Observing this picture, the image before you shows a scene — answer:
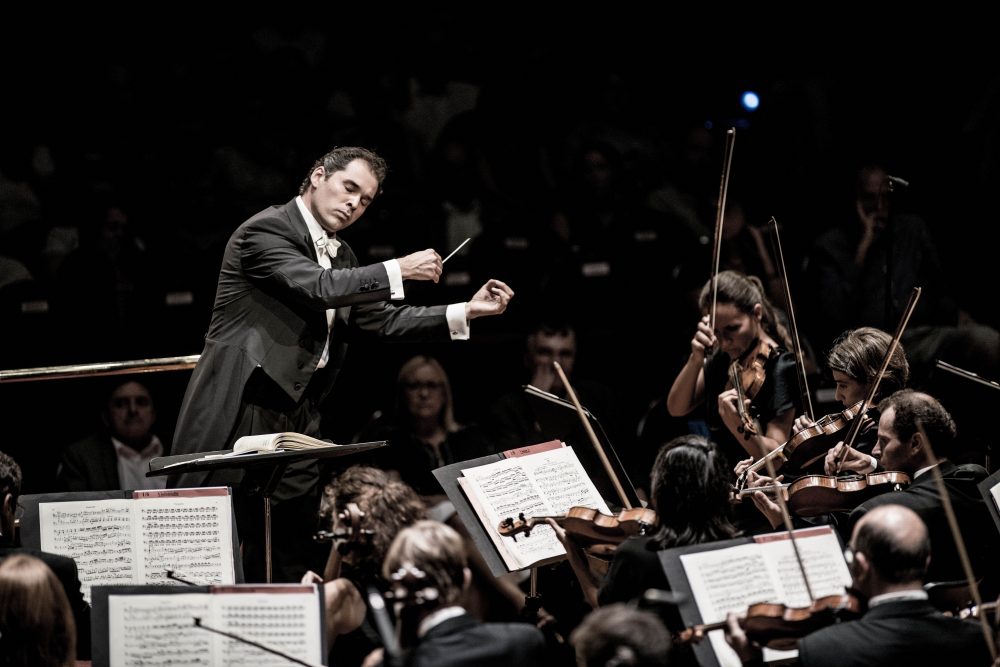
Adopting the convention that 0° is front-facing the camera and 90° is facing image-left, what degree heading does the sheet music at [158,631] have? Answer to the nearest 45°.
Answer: approximately 0°

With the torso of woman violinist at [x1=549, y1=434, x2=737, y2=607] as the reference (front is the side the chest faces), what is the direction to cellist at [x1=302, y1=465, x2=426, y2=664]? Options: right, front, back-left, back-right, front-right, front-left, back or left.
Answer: front-left

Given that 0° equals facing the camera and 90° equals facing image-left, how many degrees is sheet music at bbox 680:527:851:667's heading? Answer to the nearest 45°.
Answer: approximately 0°

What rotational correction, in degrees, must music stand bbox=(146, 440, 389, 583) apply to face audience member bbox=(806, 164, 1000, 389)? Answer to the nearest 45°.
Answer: approximately 90° to its right

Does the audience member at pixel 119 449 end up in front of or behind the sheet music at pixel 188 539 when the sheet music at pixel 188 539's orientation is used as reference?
behind

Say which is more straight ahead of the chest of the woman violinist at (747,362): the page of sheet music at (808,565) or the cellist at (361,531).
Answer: the cellist

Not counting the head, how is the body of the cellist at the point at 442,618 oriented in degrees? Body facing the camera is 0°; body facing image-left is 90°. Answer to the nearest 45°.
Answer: approximately 135°

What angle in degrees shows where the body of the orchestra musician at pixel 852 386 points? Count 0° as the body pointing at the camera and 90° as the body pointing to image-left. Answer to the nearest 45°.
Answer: approximately 90°

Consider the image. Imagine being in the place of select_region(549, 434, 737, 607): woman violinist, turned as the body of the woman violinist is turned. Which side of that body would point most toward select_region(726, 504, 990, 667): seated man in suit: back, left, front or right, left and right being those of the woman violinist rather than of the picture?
back

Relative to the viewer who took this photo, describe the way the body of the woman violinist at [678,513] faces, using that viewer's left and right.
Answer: facing away from the viewer and to the left of the viewer

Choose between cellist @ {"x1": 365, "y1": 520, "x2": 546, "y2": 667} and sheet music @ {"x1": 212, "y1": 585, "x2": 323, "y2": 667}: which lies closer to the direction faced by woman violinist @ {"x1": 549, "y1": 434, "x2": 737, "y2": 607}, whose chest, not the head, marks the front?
the sheet music

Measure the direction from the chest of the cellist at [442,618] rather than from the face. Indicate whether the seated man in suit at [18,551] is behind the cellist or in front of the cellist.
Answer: in front
